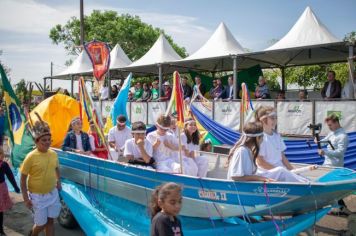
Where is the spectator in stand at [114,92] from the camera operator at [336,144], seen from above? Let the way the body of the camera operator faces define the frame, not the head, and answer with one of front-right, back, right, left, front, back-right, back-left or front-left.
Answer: front-right

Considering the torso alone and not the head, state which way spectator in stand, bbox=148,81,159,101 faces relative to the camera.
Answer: toward the camera

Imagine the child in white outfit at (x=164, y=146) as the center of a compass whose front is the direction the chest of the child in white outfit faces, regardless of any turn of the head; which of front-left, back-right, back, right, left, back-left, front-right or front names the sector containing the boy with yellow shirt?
front-right

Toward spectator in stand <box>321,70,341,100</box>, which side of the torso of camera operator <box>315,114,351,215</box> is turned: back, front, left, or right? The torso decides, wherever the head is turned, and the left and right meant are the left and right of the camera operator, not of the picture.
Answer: right

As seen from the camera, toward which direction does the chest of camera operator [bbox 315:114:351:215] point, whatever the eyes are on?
to the viewer's left

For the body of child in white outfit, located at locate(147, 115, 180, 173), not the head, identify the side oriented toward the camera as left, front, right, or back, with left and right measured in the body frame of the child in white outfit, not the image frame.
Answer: front
